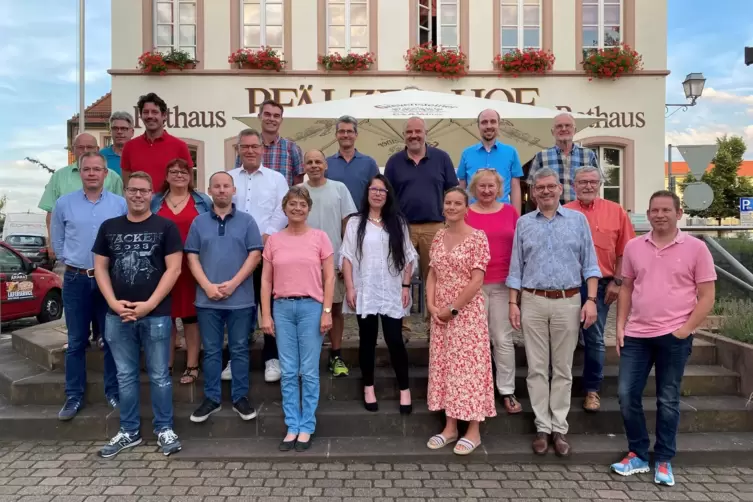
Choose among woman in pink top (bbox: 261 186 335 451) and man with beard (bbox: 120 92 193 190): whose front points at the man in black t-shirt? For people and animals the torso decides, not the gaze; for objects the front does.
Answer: the man with beard

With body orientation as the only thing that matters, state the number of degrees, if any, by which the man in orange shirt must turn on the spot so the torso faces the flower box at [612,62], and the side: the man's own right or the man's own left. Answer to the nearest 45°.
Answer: approximately 180°

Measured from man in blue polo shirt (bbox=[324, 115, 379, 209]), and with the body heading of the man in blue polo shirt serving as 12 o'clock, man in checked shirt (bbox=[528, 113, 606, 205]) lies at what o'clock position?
The man in checked shirt is roughly at 9 o'clock from the man in blue polo shirt.

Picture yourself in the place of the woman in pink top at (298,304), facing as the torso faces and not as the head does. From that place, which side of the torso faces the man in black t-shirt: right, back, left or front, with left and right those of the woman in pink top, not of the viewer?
right

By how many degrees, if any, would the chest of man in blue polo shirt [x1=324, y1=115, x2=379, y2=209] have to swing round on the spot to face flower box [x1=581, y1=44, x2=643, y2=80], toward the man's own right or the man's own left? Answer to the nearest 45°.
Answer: approximately 135° to the man's own left

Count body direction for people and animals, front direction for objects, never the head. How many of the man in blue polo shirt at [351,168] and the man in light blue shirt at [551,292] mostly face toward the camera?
2

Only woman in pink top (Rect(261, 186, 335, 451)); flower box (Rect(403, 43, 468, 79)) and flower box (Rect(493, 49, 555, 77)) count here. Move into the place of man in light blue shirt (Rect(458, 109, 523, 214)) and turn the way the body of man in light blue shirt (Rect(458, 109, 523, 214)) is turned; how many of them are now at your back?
2
